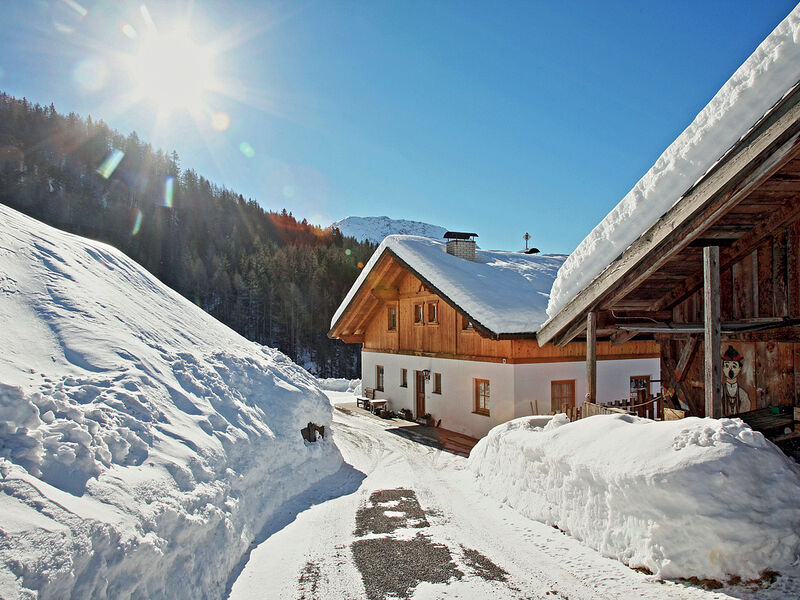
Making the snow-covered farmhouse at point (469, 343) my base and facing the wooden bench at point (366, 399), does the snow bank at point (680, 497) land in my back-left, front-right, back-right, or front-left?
back-left

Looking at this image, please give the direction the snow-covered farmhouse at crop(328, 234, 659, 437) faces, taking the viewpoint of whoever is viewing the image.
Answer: facing the viewer and to the left of the viewer

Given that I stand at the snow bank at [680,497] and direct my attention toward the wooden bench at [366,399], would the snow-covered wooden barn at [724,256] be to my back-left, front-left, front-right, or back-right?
front-right

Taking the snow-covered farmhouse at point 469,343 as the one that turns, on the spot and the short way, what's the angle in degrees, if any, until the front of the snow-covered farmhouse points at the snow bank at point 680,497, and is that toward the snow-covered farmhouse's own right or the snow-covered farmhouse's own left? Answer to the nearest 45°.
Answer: approximately 45° to the snow-covered farmhouse's own left

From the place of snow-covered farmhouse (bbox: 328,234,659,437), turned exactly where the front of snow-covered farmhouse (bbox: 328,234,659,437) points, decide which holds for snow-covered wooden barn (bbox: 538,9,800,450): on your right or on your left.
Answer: on your left

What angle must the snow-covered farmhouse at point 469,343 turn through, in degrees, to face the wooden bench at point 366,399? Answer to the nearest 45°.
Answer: approximately 90° to its right
